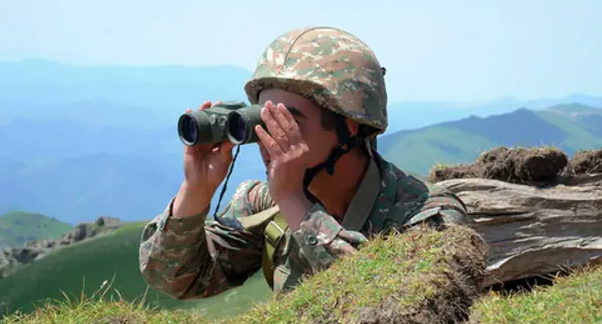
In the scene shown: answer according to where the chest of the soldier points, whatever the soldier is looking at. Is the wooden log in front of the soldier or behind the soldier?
behind

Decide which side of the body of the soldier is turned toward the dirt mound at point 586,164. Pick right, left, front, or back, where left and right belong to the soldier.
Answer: back

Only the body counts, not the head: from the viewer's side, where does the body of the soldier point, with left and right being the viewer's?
facing the viewer and to the left of the viewer
